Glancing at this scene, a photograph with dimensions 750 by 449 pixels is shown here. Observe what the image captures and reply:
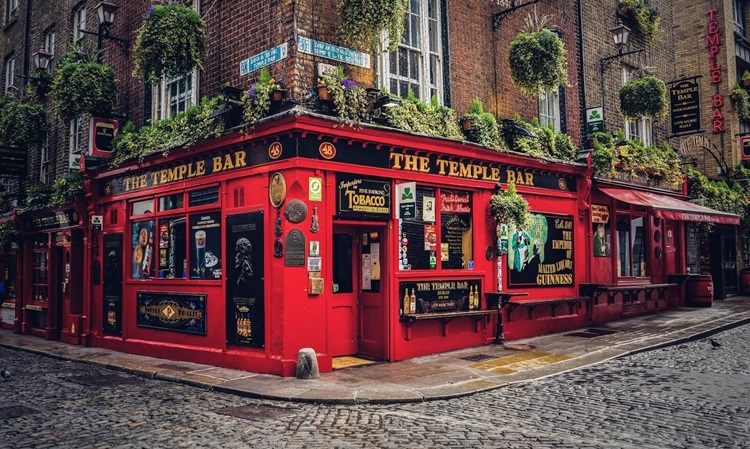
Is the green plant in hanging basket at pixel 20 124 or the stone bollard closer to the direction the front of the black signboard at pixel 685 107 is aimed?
the stone bollard

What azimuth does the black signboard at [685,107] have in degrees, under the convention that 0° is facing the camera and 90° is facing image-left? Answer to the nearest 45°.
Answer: approximately 0°

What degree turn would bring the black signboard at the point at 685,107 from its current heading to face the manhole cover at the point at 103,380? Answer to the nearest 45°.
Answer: approximately 45° to its right

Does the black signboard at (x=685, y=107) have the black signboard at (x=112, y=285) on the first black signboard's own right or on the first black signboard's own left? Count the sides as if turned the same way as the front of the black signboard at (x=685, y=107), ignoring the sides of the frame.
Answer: on the first black signboard's own right
